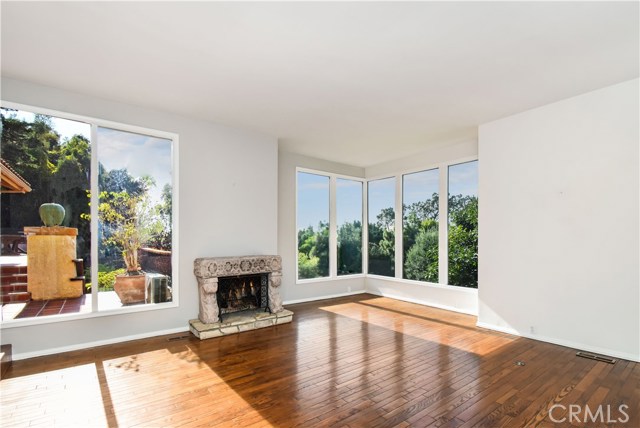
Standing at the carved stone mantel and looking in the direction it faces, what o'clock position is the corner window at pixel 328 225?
The corner window is roughly at 9 o'clock from the carved stone mantel.

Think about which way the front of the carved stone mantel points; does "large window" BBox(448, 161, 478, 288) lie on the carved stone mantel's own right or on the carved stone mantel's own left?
on the carved stone mantel's own left

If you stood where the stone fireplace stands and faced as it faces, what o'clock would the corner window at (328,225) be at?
The corner window is roughly at 9 o'clock from the stone fireplace.

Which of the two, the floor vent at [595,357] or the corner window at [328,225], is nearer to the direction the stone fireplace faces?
the floor vent

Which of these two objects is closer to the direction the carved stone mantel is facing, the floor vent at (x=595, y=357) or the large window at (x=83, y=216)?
the floor vent

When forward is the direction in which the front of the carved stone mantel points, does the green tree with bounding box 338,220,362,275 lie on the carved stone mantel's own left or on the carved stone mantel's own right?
on the carved stone mantel's own left

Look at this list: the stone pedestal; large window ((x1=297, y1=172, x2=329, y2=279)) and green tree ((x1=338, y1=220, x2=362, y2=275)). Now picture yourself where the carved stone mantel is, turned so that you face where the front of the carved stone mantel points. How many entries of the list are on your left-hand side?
2

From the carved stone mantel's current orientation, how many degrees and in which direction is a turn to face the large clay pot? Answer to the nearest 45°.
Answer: approximately 135° to its right

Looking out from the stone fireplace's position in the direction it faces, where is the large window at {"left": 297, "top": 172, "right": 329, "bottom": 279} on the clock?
The large window is roughly at 9 o'clock from the stone fireplace.

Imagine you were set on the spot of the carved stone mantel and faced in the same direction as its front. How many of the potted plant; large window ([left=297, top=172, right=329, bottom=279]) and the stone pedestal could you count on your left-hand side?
1

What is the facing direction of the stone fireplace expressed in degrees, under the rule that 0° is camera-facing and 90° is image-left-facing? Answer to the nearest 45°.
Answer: approximately 315°

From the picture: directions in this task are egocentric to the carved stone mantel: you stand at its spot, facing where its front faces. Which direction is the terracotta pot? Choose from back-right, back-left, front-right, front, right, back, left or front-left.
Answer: back-right

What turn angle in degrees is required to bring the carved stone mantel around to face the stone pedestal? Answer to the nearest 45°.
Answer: approximately 135° to its right

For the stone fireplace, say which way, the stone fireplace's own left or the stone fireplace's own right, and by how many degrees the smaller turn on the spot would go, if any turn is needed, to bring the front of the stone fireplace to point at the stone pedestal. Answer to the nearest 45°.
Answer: approximately 135° to the stone fireplace's own right

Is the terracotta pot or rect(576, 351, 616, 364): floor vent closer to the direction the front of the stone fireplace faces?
the floor vent

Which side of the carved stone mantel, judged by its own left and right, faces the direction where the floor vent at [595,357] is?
front
